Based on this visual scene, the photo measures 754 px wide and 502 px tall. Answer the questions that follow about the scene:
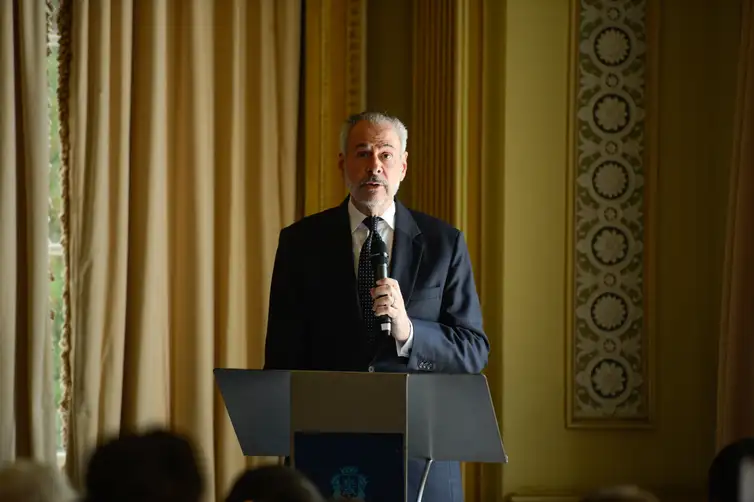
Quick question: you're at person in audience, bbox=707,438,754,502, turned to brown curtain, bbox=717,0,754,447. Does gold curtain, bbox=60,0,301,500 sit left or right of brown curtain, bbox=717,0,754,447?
left

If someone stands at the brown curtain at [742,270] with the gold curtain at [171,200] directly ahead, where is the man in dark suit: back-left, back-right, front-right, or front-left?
front-left

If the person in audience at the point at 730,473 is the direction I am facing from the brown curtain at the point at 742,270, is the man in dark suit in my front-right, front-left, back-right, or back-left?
front-right

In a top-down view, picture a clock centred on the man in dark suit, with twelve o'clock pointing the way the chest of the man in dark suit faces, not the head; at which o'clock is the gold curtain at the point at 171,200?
The gold curtain is roughly at 5 o'clock from the man in dark suit.

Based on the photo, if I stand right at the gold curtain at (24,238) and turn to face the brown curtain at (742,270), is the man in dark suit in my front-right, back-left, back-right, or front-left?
front-right

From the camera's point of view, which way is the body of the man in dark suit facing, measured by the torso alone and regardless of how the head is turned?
toward the camera

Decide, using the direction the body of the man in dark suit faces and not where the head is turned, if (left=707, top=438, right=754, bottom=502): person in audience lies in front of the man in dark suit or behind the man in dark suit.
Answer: in front

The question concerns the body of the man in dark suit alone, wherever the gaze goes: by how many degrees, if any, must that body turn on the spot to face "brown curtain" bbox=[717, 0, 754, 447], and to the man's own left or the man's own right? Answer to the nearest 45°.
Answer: approximately 135° to the man's own left

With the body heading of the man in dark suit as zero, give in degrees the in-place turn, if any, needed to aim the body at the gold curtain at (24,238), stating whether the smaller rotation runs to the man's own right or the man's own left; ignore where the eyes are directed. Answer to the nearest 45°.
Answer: approximately 135° to the man's own right
